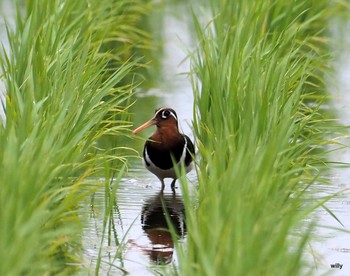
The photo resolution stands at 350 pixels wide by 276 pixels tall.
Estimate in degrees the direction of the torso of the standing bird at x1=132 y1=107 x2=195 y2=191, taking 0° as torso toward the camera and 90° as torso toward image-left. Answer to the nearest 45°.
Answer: approximately 45°
